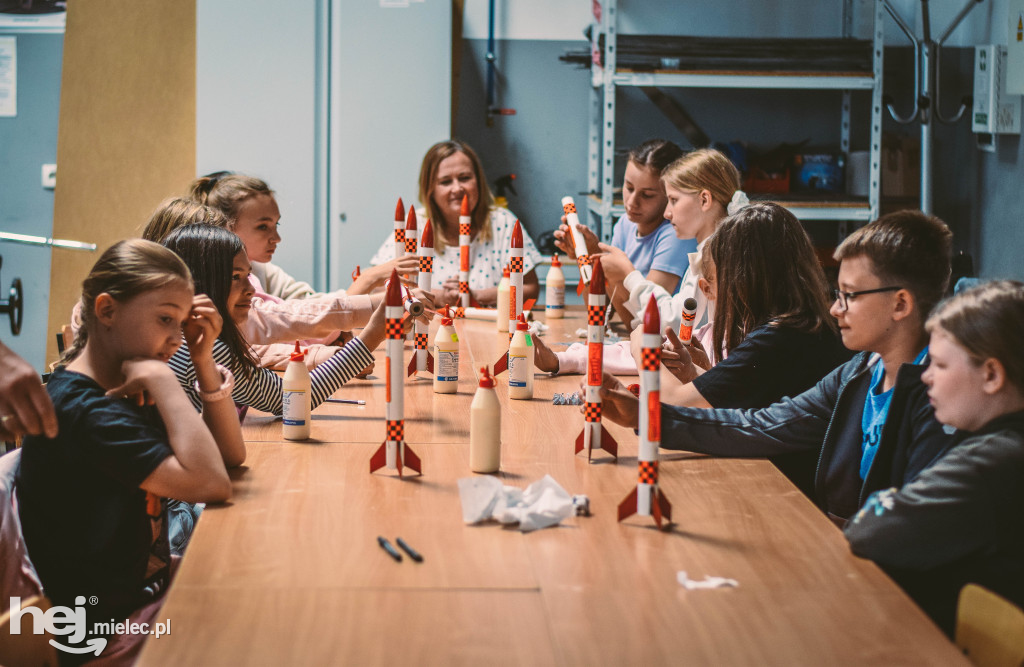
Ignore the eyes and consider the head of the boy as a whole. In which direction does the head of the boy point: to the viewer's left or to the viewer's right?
to the viewer's left

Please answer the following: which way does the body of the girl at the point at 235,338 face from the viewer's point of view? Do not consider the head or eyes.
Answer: to the viewer's right

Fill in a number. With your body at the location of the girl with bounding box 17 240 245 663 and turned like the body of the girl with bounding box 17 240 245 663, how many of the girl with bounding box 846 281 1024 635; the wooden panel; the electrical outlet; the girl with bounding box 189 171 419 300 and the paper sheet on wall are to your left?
4

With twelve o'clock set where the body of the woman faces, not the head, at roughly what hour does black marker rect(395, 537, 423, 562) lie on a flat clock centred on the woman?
The black marker is roughly at 12 o'clock from the woman.

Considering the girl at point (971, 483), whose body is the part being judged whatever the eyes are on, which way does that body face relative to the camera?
to the viewer's left

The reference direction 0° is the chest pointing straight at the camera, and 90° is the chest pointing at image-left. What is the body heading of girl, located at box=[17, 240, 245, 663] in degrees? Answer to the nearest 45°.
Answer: approximately 270°

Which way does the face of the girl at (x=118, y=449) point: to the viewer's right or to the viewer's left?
to the viewer's right
